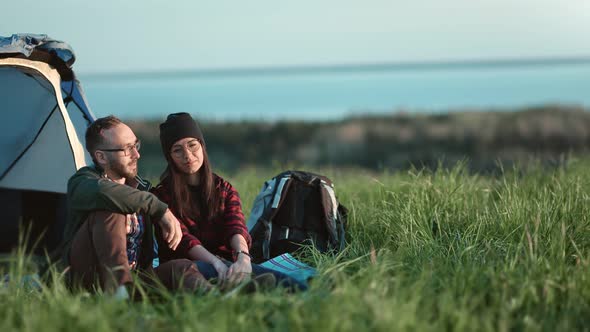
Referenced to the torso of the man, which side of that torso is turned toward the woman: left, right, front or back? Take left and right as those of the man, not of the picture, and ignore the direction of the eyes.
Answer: left

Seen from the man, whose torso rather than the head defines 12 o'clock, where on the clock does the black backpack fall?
The black backpack is roughly at 9 o'clock from the man.

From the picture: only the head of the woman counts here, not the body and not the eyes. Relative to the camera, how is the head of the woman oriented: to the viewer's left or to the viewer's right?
to the viewer's left

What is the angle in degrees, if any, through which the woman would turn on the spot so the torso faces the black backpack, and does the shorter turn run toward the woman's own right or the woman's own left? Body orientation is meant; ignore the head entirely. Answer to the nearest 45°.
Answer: approximately 90° to the woman's own left

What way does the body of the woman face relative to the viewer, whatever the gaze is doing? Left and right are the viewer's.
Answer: facing the viewer and to the right of the viewer

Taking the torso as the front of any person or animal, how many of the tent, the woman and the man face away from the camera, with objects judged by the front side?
0

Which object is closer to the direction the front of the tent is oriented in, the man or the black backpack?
the man

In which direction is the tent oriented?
toward the camera

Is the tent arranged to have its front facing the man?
yes

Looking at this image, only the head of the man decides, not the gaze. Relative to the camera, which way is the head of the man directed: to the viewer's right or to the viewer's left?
to the viewer's right

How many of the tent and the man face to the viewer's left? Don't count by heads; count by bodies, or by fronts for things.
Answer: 0
